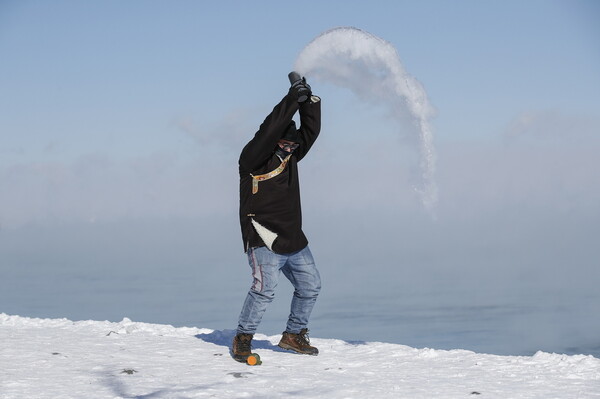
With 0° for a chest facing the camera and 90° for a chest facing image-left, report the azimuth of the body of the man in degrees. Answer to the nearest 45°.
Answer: approximately 315°
